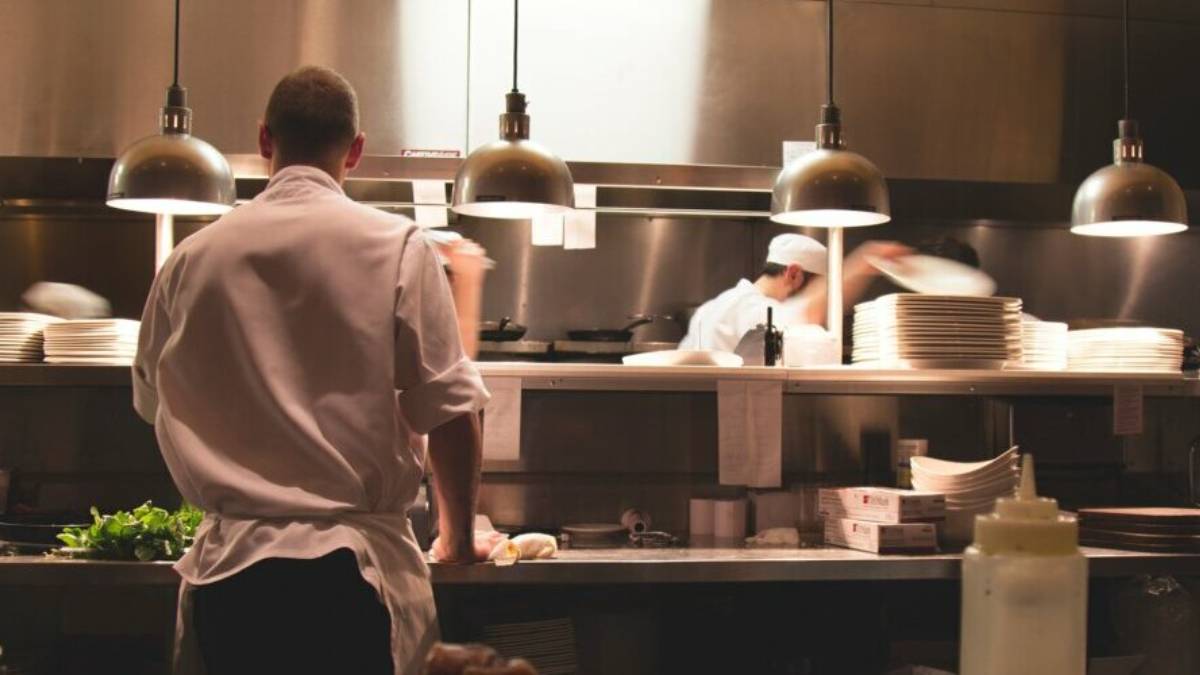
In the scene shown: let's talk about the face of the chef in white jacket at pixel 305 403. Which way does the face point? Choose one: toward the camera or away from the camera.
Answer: away from the camera

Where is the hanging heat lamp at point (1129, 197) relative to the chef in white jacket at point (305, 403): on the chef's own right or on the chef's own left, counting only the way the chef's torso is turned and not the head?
on the chef's own right

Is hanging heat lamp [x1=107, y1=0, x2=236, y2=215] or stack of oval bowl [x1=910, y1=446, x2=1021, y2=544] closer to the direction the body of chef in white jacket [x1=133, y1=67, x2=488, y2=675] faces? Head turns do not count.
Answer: the hanging heat lamp

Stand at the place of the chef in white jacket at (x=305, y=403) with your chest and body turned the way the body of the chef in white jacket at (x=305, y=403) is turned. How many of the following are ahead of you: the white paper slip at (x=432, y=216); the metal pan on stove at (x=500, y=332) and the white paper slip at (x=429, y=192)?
3

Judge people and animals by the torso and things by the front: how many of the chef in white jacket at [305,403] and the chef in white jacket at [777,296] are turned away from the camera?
1

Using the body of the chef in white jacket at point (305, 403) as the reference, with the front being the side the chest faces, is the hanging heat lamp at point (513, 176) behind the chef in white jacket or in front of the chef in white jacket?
in front

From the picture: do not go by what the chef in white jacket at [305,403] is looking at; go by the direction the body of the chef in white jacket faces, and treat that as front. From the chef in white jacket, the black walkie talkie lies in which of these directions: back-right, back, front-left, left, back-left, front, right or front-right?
front-right

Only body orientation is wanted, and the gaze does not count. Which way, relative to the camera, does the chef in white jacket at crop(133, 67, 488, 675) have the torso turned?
away from the camera

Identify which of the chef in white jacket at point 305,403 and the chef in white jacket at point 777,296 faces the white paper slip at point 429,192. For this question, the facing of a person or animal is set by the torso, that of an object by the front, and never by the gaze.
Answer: the chef in white jacket at point 305,403

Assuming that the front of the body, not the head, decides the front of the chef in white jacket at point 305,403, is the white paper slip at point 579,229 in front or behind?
in front

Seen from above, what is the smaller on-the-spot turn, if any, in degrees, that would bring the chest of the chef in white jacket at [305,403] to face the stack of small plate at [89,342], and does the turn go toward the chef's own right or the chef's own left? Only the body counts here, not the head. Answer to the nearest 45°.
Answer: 0° — they already face it

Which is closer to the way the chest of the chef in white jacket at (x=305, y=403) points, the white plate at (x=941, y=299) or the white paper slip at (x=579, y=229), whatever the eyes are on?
the white paper slip

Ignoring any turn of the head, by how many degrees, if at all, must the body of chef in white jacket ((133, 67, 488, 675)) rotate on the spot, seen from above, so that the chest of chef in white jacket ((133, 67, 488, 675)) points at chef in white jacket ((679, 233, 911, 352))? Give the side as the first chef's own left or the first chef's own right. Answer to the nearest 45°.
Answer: approximately 45° to the first chef's own right
